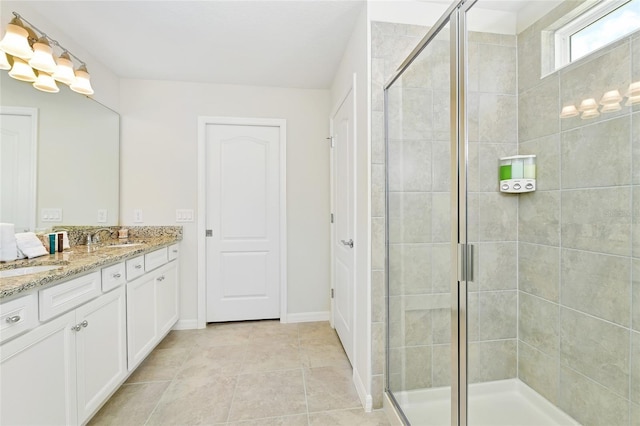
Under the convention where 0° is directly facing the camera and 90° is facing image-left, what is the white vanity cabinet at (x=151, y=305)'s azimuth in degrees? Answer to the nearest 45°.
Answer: approximately 315°

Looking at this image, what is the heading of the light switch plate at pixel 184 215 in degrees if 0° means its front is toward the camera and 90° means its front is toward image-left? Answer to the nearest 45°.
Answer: approximately 0°

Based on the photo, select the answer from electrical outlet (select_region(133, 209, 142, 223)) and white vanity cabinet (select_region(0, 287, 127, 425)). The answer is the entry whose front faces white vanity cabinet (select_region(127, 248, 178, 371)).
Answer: the electrical outlet

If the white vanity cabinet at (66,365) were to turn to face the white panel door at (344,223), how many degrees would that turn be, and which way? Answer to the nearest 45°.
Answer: approximately 45° to its left

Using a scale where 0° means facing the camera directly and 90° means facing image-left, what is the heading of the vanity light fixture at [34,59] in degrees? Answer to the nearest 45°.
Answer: approximately 315°

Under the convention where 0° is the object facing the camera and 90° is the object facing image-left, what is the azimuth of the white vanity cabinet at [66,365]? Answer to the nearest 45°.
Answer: approximately 315°

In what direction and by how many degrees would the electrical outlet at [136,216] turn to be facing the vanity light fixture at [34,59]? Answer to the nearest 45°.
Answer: approximately 45° to its right
